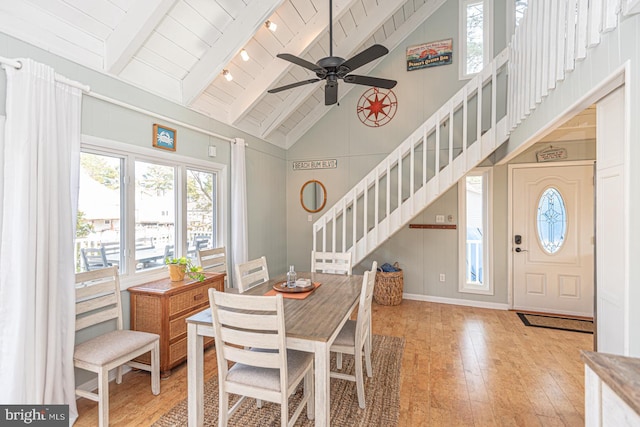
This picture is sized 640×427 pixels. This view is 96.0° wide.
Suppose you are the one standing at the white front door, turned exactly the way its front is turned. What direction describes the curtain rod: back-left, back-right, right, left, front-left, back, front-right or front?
front-right

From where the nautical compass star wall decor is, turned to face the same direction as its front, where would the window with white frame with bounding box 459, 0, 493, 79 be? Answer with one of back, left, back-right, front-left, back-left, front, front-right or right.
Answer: left

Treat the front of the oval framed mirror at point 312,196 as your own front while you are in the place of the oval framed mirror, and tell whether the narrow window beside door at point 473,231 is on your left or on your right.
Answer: on your left

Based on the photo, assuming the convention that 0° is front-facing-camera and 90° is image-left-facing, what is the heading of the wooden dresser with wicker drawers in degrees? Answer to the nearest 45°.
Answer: approximately 315°

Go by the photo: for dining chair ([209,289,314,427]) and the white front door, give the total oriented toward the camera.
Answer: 1

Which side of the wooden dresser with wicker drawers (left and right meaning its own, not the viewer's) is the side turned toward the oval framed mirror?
left

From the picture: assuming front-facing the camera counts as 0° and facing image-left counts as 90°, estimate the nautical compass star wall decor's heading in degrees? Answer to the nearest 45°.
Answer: approximately 0°

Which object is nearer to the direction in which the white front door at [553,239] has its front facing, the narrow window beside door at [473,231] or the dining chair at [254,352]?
the dining chair

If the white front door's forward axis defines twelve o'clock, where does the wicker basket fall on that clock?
The wicker basket is roughly at 2 o'clock from the white front door.
